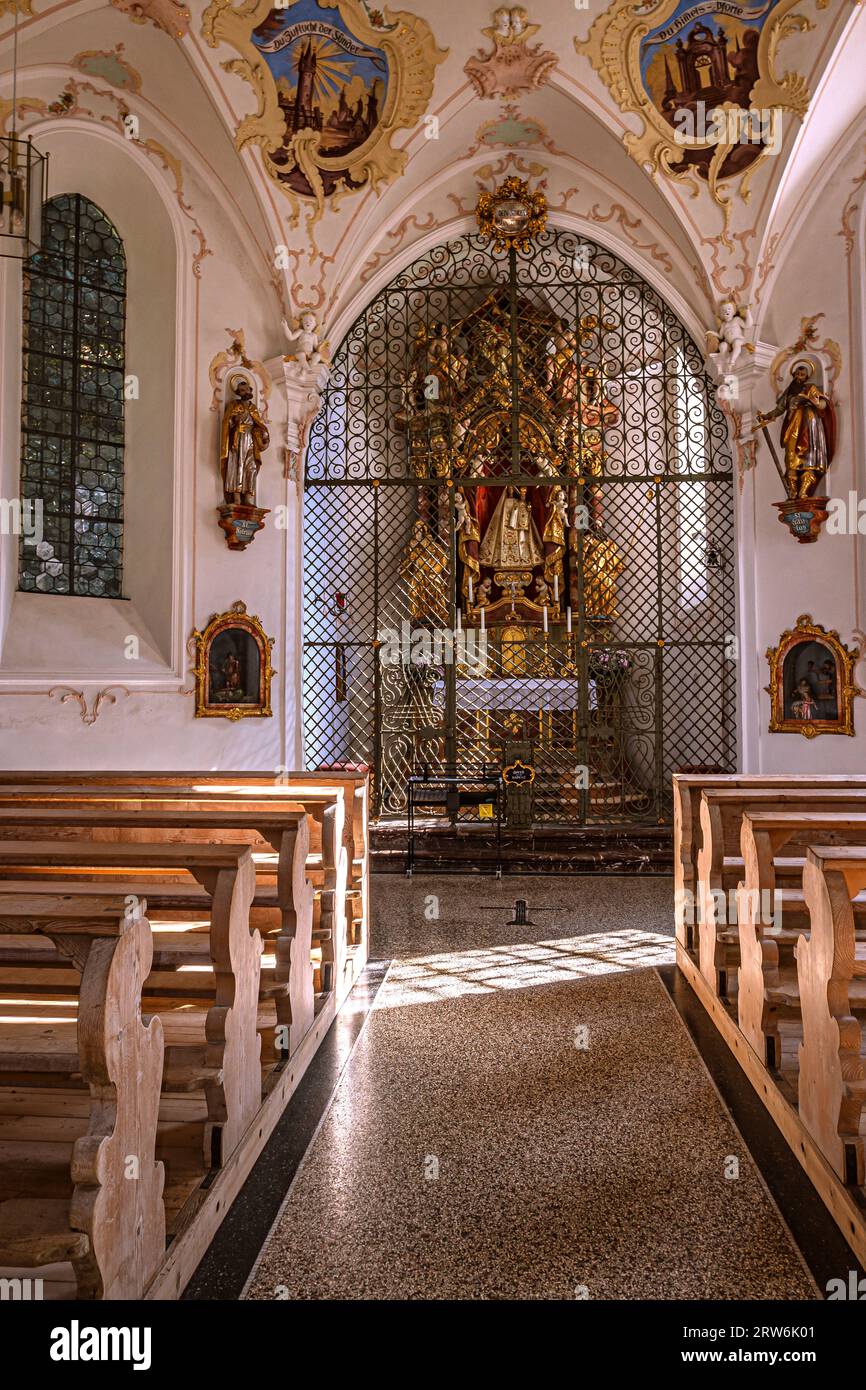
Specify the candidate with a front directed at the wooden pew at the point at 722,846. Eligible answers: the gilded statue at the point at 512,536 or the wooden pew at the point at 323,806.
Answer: the gilded statue

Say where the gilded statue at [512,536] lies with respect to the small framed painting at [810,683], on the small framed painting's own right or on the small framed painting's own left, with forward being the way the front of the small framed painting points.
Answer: on the small framed painting's own right

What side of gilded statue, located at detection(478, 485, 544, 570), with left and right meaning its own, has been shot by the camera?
front

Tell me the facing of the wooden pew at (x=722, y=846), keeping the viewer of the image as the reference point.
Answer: facing away from the viewer

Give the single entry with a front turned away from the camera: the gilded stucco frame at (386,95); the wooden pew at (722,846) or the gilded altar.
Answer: the wooden pew

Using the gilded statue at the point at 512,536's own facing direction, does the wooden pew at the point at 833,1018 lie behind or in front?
in front

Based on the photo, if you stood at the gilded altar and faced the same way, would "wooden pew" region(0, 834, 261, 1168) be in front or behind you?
in front

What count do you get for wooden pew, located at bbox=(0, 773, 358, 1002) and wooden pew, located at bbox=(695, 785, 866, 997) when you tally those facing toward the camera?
0

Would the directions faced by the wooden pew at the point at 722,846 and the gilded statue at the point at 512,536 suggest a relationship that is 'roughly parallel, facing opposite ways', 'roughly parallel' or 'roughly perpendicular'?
roughly parallel, facing opposite ways

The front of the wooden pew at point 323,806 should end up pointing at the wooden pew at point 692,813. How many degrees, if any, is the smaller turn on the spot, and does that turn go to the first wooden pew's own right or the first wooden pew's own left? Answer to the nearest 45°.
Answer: approximately 90° to the first wooden pew's own right
